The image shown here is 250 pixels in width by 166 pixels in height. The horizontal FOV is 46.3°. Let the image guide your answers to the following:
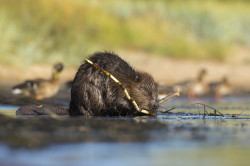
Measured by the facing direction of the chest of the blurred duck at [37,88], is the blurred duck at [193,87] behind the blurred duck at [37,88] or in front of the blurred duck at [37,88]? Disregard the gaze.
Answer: in front

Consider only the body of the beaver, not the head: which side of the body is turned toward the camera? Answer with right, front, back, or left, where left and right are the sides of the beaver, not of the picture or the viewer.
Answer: right

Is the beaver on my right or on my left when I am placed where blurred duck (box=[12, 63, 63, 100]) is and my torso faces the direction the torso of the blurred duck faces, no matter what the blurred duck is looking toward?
on my right

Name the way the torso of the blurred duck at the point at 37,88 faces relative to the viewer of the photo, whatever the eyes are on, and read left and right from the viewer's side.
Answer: facing to the right of the viewer
